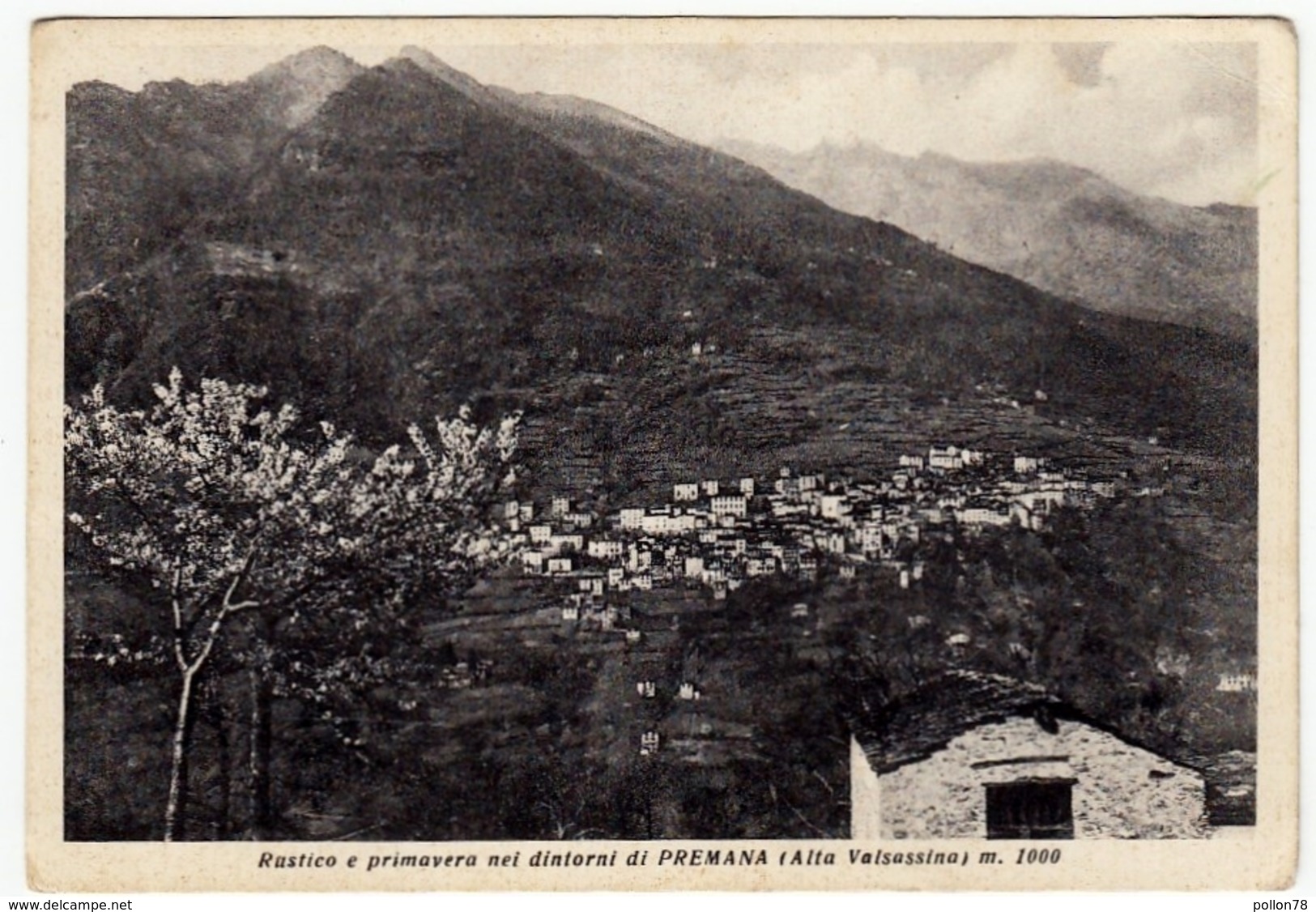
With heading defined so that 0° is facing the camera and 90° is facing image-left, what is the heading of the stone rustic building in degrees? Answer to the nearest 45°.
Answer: approximately 0°

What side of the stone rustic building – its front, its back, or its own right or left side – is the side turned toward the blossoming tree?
right
